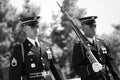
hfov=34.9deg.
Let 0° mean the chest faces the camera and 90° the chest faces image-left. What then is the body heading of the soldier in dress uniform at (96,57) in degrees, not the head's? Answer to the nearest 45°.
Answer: approximately 315°

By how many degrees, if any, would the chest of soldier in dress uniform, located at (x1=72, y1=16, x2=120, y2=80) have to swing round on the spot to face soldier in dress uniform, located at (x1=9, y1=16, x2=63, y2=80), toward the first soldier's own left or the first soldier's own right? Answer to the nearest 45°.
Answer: approximately 90° to the first soldier's own right

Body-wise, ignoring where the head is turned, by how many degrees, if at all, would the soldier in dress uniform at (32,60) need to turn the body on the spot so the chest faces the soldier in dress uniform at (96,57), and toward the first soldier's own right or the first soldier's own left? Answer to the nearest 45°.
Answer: approximately 45° to the first soldier's own left
